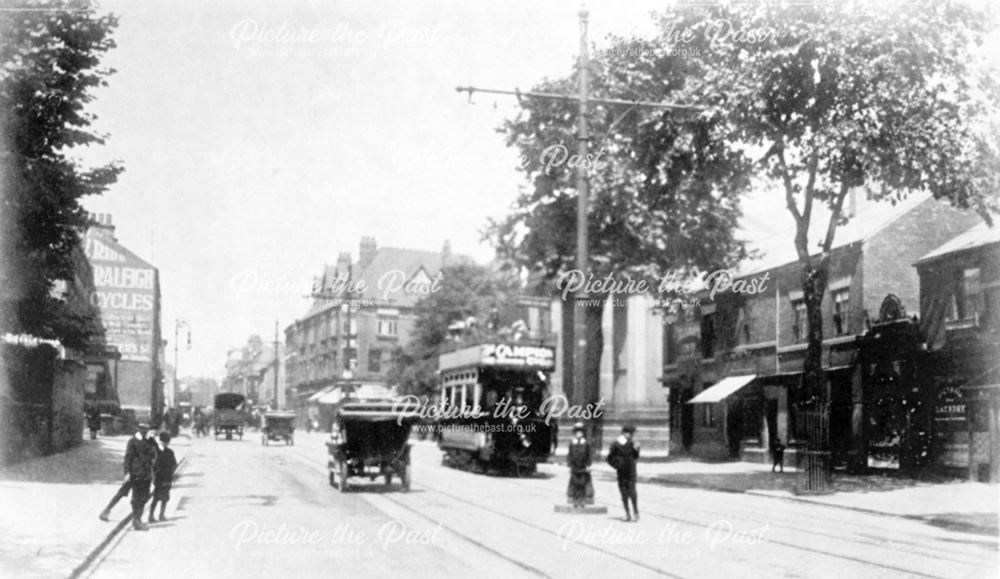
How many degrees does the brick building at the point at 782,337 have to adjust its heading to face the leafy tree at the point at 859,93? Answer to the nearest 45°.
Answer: approximately 45° to its left

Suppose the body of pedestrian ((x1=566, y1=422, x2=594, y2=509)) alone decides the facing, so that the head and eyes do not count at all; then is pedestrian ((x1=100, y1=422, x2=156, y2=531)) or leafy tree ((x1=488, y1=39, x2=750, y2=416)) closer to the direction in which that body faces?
the pedestrian

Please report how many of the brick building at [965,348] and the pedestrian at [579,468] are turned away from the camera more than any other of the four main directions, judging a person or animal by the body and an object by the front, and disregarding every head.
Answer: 0

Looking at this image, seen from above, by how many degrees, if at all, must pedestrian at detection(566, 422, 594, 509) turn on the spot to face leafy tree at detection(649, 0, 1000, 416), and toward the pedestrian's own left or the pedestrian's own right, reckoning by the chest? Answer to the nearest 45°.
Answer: approximately 135° to the pedestrian's own left

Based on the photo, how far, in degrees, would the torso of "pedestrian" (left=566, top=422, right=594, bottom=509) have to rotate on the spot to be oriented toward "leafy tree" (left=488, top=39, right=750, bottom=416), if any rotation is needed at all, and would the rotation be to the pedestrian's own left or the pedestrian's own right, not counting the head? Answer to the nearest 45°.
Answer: approximately 180°

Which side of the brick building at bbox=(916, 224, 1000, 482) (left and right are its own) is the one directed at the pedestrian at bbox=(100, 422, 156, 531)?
front

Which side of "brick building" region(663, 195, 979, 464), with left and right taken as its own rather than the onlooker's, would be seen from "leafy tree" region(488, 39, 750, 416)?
front

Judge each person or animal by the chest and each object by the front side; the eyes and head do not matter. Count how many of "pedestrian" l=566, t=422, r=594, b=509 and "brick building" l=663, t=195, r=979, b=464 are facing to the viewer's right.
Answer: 0

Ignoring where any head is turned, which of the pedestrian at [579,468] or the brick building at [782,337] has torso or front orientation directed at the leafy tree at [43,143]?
the brick building

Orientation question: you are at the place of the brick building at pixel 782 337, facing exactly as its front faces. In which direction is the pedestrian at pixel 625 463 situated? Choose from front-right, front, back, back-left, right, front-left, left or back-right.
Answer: front-left

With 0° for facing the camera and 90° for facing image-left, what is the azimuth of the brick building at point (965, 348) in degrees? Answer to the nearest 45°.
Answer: approximately 45°

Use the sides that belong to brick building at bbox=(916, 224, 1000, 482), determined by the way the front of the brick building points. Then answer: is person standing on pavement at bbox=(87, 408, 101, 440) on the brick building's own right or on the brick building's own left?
on the brick building's own right
